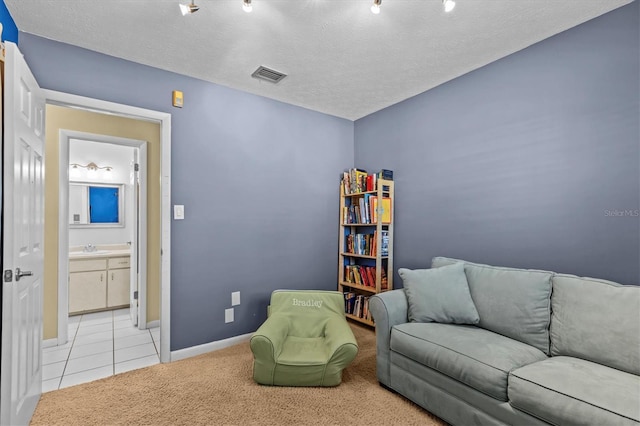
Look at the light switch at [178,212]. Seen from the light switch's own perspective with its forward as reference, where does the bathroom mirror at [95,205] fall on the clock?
The bathroom mirror is roughly at 5 o'clock from the light switch.

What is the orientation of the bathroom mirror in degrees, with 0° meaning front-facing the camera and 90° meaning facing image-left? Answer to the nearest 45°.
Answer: approximately 0°

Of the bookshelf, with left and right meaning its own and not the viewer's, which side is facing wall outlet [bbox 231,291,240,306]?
front

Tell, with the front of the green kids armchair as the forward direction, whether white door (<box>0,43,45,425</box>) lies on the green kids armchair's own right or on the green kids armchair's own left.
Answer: on the green kids armchair's own right

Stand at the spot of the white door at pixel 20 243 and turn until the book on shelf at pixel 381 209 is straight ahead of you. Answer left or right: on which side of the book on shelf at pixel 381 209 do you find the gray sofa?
right

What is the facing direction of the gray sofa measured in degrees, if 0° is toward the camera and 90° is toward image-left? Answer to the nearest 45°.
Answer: approximately 45°

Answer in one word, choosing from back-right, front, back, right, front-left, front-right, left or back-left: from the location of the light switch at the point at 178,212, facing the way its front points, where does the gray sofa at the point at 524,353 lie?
front-left

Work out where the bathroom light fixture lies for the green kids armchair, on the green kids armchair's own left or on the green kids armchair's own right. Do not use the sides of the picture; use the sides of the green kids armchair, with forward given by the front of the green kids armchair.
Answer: on the green kids armchair's own right

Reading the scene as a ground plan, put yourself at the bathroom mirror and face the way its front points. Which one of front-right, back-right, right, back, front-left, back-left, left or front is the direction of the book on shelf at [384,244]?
front-left

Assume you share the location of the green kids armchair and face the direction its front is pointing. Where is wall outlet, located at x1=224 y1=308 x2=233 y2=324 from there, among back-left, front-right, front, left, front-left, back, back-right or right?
back-right

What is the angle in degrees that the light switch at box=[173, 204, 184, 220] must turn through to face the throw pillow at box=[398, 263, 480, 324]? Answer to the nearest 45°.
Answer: approximately 45° to its left
